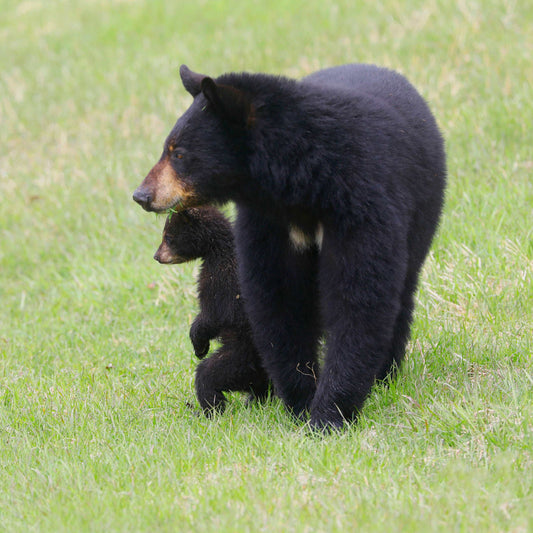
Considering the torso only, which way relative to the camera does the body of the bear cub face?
to the viewer's left
